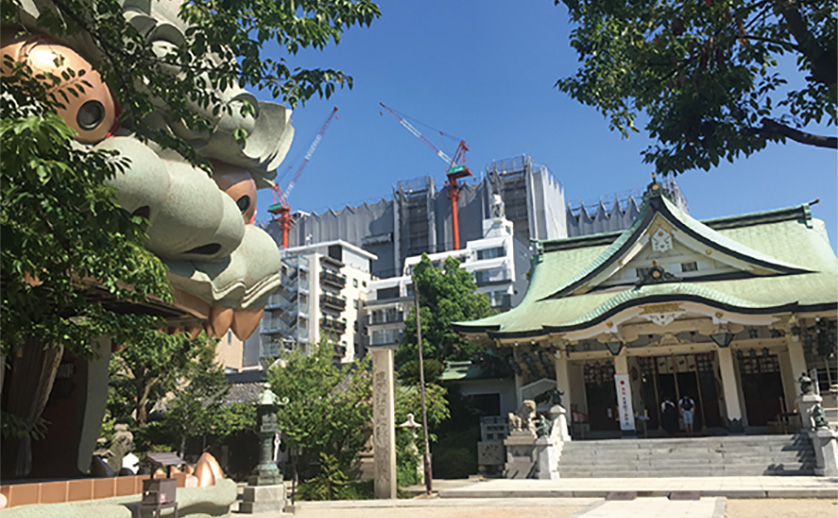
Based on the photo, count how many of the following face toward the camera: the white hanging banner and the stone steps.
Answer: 2

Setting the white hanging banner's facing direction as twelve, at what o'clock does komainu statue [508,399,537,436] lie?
The komainu statue is roughly at 2 o'clock from the white hanging banner.

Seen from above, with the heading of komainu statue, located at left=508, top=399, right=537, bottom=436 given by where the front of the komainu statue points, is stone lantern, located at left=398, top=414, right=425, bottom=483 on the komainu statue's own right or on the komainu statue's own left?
on the komainu statue's own right

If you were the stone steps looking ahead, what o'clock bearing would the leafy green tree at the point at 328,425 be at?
The leafy green tree is roughly at 2 o'clock from the stone steps.

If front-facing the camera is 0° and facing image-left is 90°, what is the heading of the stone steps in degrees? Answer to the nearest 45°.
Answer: approximately 0°

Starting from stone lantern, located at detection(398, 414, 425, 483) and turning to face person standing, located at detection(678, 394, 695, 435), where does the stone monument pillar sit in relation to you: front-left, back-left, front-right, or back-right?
back-right

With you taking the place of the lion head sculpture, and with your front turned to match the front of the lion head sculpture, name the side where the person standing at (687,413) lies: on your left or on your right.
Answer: on your left

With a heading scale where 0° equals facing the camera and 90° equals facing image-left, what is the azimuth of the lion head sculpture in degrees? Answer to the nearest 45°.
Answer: approximately 315°

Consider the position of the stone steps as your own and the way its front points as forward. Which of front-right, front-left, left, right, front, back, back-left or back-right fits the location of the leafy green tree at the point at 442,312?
back-right
